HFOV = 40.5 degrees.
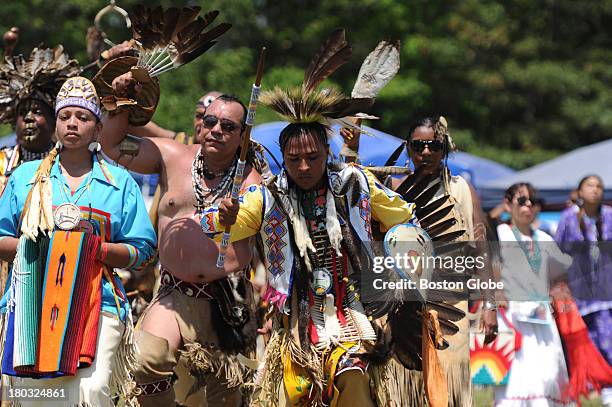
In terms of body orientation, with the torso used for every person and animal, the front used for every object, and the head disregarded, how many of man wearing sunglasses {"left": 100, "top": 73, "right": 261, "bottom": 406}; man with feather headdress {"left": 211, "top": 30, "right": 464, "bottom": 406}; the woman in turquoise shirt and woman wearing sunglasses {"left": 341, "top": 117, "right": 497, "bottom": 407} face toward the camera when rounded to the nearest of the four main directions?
4

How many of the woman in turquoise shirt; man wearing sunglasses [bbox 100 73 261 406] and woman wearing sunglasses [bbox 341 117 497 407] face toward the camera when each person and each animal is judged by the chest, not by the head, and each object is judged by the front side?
3

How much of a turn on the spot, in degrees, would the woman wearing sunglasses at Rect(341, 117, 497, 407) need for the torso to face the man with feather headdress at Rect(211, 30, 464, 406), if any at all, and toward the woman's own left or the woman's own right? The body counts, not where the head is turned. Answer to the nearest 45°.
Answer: approximately 45° to the woman's own right

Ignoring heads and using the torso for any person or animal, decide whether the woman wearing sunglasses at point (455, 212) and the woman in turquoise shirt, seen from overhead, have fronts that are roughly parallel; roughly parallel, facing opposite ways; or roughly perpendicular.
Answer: roughly parallel

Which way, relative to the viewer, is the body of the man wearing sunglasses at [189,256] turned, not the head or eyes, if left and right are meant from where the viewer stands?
facing the viewer

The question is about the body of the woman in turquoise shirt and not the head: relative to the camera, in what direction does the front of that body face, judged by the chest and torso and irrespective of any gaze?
toward the camera

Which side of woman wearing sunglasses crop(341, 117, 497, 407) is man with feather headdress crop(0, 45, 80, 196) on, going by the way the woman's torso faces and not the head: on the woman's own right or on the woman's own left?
on the woman's own right

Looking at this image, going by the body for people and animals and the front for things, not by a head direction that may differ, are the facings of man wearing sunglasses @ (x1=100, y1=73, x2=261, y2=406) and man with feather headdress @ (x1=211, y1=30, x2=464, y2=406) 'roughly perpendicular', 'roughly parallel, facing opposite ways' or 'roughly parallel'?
roughly parallel

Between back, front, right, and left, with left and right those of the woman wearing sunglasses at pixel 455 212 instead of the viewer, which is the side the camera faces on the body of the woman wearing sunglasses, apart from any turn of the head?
front

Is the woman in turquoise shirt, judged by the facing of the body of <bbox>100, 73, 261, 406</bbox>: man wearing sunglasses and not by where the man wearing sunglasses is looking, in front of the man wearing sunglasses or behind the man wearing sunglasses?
in front

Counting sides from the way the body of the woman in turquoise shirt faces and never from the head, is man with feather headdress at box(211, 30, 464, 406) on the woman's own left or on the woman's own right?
on the woman's own left

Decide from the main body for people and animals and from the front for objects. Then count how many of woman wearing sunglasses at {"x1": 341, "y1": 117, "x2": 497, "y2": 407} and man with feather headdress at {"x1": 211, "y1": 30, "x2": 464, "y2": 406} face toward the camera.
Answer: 2
